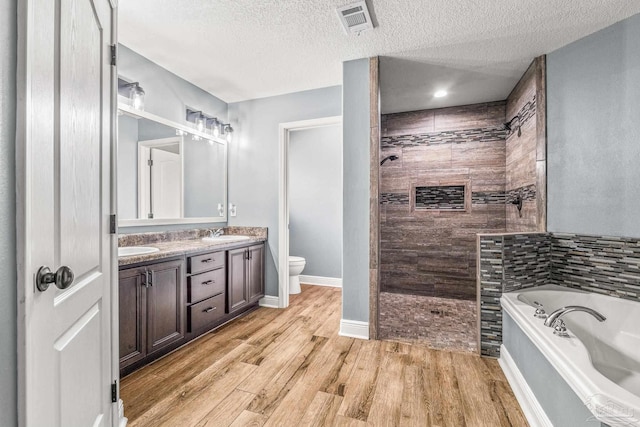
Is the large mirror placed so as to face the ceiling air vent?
yes

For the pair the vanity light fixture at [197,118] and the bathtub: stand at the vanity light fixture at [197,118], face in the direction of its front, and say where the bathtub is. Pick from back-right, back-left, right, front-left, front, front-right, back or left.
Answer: front

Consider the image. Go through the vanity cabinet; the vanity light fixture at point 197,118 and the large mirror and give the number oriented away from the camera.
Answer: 0

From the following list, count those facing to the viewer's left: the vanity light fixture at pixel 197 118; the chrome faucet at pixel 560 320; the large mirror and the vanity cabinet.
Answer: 0

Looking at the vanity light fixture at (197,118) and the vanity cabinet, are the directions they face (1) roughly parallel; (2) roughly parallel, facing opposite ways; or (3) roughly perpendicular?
roughly parallel

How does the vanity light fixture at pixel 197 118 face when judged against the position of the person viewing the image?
facing the viewer and to the right of the viewer

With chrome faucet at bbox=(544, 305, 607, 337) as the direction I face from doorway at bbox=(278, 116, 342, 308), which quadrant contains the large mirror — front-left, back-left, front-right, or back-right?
back-right

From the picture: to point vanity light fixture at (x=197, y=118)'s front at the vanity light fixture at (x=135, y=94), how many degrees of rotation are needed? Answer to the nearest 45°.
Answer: approximately 90° to its right

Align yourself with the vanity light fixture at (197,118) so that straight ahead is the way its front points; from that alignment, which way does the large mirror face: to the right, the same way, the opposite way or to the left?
the same way

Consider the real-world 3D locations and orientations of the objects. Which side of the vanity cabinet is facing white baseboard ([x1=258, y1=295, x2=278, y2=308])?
left

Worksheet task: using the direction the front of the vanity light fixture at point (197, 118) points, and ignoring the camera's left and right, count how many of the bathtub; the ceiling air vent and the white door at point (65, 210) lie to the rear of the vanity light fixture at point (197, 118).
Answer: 0

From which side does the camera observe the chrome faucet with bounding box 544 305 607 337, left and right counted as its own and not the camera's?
right

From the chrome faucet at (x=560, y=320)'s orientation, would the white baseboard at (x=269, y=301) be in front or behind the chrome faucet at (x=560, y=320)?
behind

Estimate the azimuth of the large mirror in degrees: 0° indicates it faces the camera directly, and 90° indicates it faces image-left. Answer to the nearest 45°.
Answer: approximately 315°

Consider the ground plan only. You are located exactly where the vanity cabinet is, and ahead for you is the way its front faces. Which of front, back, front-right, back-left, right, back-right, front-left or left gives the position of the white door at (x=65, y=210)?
front-right

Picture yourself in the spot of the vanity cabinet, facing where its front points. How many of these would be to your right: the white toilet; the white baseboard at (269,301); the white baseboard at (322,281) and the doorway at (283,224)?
0
